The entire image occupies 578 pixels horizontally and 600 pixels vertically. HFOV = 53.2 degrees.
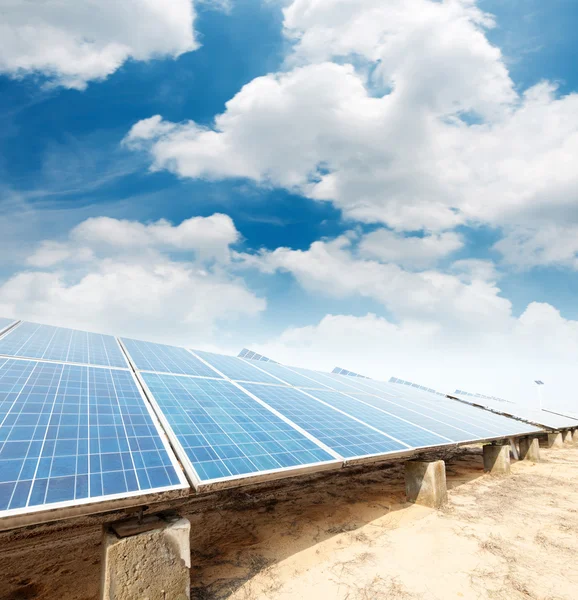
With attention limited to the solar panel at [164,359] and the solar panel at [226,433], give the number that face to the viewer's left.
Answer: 0

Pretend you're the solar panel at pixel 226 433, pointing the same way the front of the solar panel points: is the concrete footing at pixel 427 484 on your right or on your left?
on your left

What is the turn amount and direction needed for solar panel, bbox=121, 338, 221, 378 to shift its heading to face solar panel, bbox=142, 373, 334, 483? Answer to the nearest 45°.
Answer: approximately 45° to its right

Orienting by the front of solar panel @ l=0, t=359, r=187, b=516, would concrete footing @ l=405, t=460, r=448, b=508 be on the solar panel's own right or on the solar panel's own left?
on the solar panel's own left

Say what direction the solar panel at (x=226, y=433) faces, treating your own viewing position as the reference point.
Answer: facing the viewer and to the right of the viewer

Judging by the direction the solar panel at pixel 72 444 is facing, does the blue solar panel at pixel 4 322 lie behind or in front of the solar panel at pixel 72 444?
behind

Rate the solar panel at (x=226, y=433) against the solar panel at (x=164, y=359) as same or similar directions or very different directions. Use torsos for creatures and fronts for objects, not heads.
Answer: same or similar directions

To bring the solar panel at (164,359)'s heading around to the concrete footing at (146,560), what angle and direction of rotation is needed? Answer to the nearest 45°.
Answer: approximately 45° to its right

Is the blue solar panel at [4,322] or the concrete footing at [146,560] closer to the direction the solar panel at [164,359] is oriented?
the concrete footing

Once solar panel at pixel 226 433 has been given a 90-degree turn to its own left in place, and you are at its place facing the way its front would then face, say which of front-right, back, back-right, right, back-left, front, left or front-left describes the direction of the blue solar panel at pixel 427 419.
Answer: front

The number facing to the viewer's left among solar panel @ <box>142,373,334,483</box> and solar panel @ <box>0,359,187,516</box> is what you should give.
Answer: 0
